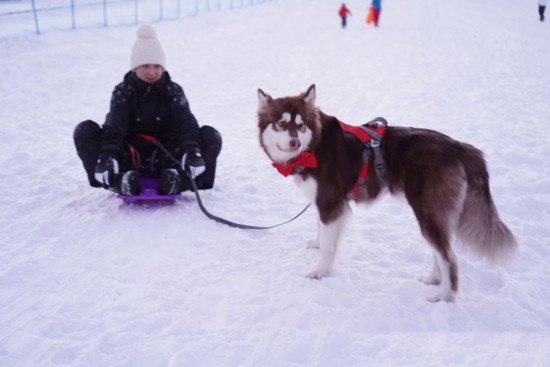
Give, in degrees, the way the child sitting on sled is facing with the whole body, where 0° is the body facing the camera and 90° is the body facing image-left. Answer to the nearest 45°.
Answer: approximately 0°

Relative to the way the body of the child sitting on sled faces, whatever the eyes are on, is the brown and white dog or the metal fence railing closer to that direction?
the brown and white dog

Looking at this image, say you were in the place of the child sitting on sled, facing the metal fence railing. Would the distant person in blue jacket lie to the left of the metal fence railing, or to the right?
right

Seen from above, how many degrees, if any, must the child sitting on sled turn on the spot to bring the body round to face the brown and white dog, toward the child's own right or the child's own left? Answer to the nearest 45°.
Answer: approximately 45° to the child's own left

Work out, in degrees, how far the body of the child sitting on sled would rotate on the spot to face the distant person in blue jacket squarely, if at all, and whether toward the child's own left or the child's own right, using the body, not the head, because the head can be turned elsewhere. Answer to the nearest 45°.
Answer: approximately 135° to the child's own left

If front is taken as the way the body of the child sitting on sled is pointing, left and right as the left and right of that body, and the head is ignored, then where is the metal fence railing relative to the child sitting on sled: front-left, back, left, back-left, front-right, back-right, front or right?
back

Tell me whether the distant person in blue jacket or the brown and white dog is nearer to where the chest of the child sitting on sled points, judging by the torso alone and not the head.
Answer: the brown and white dog
